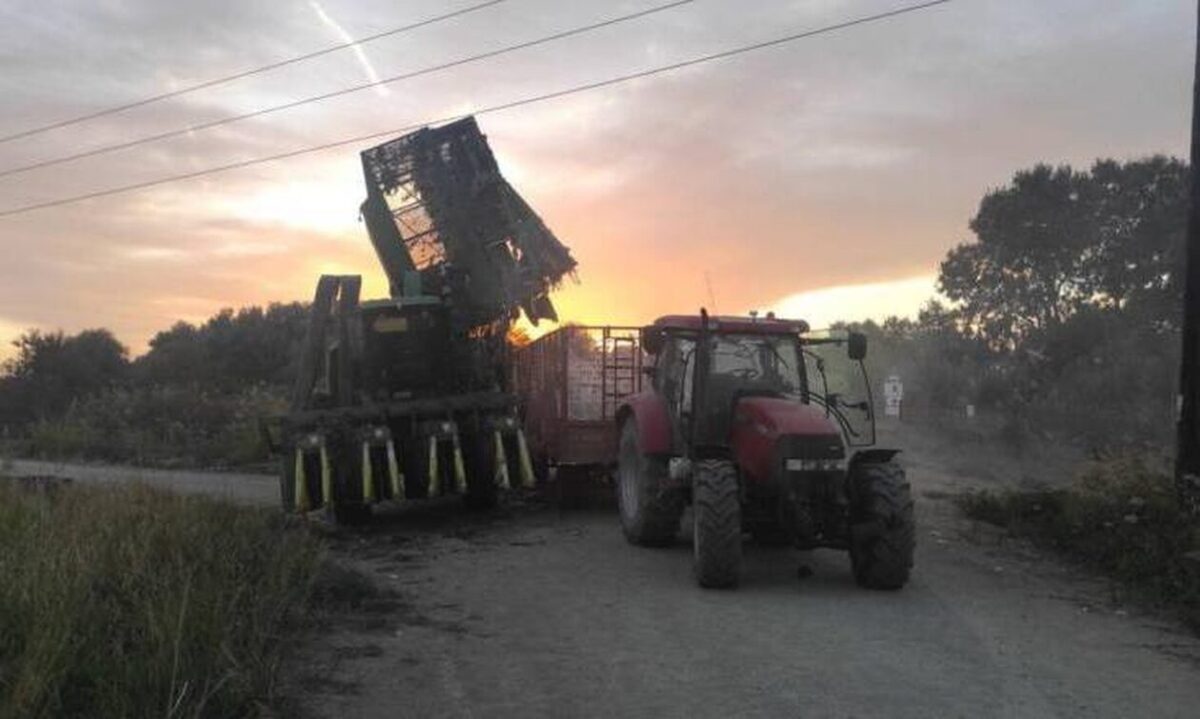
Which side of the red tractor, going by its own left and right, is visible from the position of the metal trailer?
back

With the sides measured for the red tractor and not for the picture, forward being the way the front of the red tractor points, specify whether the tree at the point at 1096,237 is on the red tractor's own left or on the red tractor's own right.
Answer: on the red tractor's own left

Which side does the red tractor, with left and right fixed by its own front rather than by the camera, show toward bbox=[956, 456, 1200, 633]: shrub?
left

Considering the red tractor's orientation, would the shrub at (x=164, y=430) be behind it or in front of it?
behind

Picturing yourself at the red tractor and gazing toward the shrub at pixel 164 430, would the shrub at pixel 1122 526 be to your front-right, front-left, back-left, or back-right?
back-right
